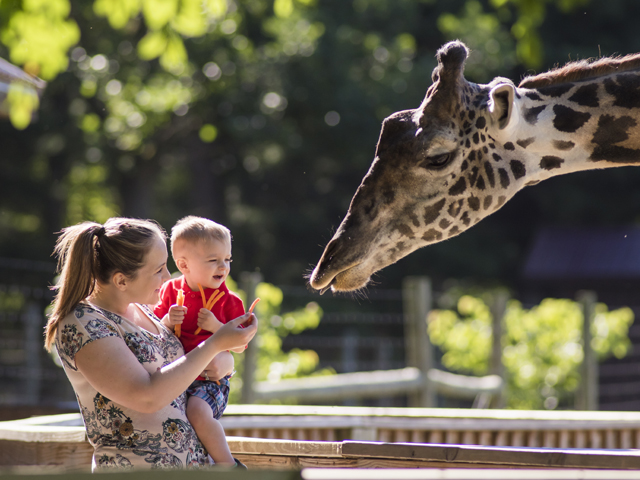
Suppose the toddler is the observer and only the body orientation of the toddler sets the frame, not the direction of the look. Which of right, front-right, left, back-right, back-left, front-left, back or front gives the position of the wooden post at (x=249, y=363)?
back-left

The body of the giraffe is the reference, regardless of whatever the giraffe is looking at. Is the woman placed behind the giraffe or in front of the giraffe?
in front

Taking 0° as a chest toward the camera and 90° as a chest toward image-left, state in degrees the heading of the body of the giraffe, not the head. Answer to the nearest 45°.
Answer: approximately 90°

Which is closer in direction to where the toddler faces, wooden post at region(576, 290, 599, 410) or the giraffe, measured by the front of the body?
the giraffe

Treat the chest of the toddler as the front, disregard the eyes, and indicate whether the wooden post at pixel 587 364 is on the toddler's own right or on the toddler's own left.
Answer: on the toddler's own left

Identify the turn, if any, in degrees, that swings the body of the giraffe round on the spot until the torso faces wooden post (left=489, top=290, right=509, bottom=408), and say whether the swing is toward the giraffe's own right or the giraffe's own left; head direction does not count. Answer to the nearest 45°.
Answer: approximately 90° to the giraffe's own right

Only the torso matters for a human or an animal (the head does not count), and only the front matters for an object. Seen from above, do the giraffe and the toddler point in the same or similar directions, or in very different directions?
very different directions

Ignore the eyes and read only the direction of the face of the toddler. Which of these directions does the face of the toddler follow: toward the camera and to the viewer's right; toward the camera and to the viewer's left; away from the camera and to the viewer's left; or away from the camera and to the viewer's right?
toward the camera and to the viewer's right

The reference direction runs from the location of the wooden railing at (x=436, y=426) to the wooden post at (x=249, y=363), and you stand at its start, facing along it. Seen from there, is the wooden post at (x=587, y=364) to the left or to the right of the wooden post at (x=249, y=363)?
right

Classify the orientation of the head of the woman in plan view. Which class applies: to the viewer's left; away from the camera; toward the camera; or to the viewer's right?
to the viewer's right

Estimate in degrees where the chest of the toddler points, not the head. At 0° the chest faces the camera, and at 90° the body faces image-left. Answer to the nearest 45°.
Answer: approximately 315°

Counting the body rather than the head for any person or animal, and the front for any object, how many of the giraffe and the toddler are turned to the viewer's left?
1

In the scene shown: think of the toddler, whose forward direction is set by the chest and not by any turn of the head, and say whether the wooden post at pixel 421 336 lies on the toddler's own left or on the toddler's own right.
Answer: on the toddler's own left

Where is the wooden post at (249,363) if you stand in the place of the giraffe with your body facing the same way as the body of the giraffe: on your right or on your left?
on your right

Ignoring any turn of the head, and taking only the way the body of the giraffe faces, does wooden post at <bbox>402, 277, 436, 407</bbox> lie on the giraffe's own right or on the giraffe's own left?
on the giraffe's own right

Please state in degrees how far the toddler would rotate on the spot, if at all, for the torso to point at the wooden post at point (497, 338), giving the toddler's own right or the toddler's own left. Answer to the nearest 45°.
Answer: approximately 90° to the toddler's own left
